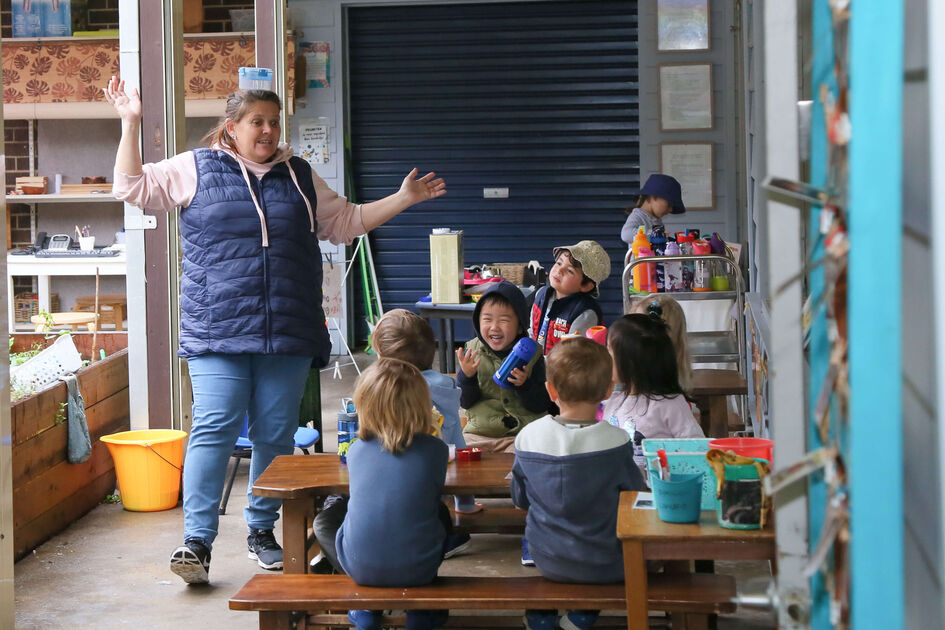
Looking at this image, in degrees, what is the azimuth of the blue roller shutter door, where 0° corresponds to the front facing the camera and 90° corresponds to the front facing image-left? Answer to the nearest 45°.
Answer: approximately 0°

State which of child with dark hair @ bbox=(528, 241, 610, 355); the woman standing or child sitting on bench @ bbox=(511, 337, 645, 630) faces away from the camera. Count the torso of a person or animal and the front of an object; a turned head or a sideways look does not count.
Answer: the child sitting on bench

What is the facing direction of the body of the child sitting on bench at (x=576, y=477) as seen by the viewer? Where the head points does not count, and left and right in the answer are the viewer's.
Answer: facing away from the viewer

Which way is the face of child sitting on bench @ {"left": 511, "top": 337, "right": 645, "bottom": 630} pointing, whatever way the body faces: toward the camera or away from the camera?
away from the camera

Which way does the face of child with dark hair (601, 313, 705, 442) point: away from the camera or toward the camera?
away from the camera

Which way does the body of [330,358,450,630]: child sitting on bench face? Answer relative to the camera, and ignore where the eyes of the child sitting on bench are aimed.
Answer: away from the camera

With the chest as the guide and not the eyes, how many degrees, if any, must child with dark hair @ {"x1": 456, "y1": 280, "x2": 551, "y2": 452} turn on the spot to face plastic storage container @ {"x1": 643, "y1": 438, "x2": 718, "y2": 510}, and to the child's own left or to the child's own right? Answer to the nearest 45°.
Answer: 0° — they already face it

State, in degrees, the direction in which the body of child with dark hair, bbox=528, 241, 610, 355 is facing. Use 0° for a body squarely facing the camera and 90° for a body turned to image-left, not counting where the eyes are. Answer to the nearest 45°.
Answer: approximately 45°

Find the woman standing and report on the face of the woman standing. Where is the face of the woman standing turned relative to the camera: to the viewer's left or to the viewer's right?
to the viewer's right
